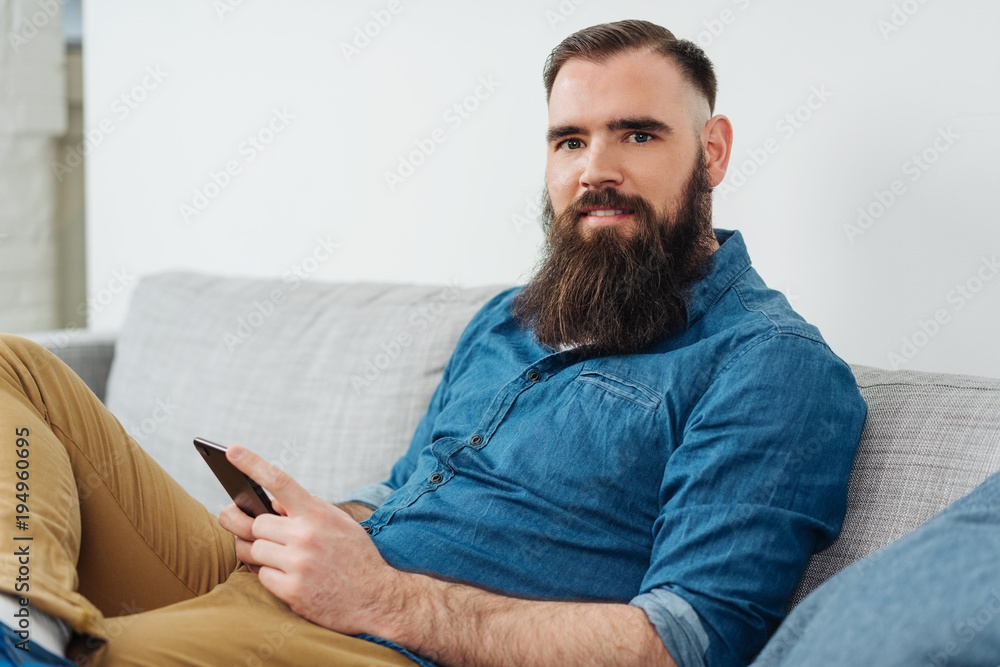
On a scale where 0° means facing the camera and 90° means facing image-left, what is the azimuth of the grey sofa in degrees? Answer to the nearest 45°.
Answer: approximately 0°

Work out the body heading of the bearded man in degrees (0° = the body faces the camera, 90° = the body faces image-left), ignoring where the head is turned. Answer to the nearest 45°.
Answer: approximately 45°
